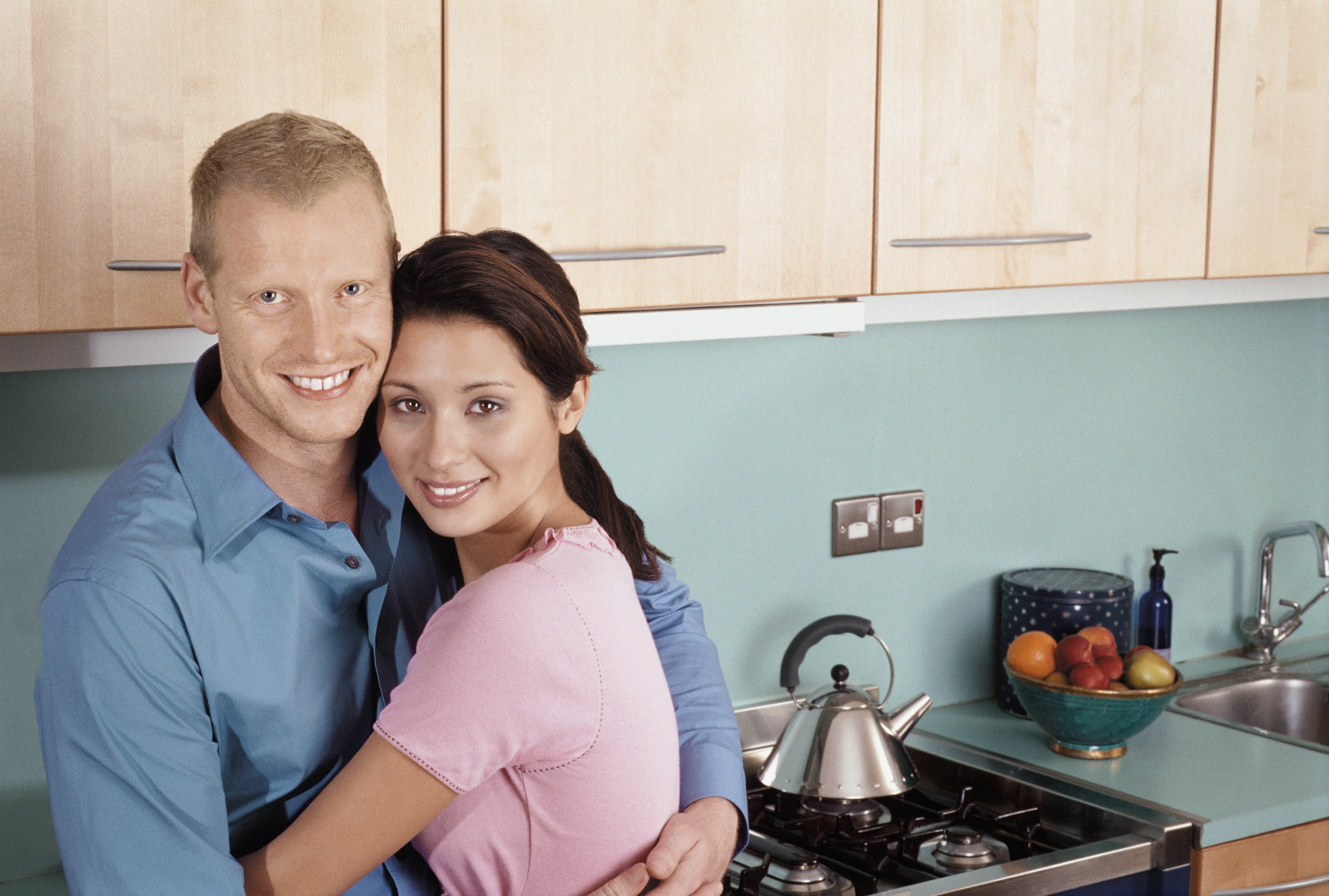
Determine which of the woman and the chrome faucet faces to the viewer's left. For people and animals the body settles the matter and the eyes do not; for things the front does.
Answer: the woman

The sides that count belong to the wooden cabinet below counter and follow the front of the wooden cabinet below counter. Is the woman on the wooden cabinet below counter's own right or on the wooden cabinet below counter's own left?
on the wooden cabinet below counter's own right

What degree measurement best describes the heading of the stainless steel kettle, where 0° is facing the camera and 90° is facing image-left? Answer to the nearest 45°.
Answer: approximately 270°

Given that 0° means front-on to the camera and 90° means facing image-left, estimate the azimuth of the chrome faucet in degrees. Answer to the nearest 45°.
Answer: approximately 315°

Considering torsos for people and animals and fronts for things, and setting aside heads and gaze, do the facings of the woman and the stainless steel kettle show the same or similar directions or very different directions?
very different directions

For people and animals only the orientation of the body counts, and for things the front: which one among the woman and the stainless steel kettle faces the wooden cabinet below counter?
the stainless steel kettle

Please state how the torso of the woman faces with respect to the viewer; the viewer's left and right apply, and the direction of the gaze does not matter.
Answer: facing to the left of the viewer

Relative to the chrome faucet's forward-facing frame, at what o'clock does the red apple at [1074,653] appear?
The red apple is roughly at 2 o'clock from the chrome faucet.

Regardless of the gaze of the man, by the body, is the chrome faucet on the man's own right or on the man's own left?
on the man's own left
